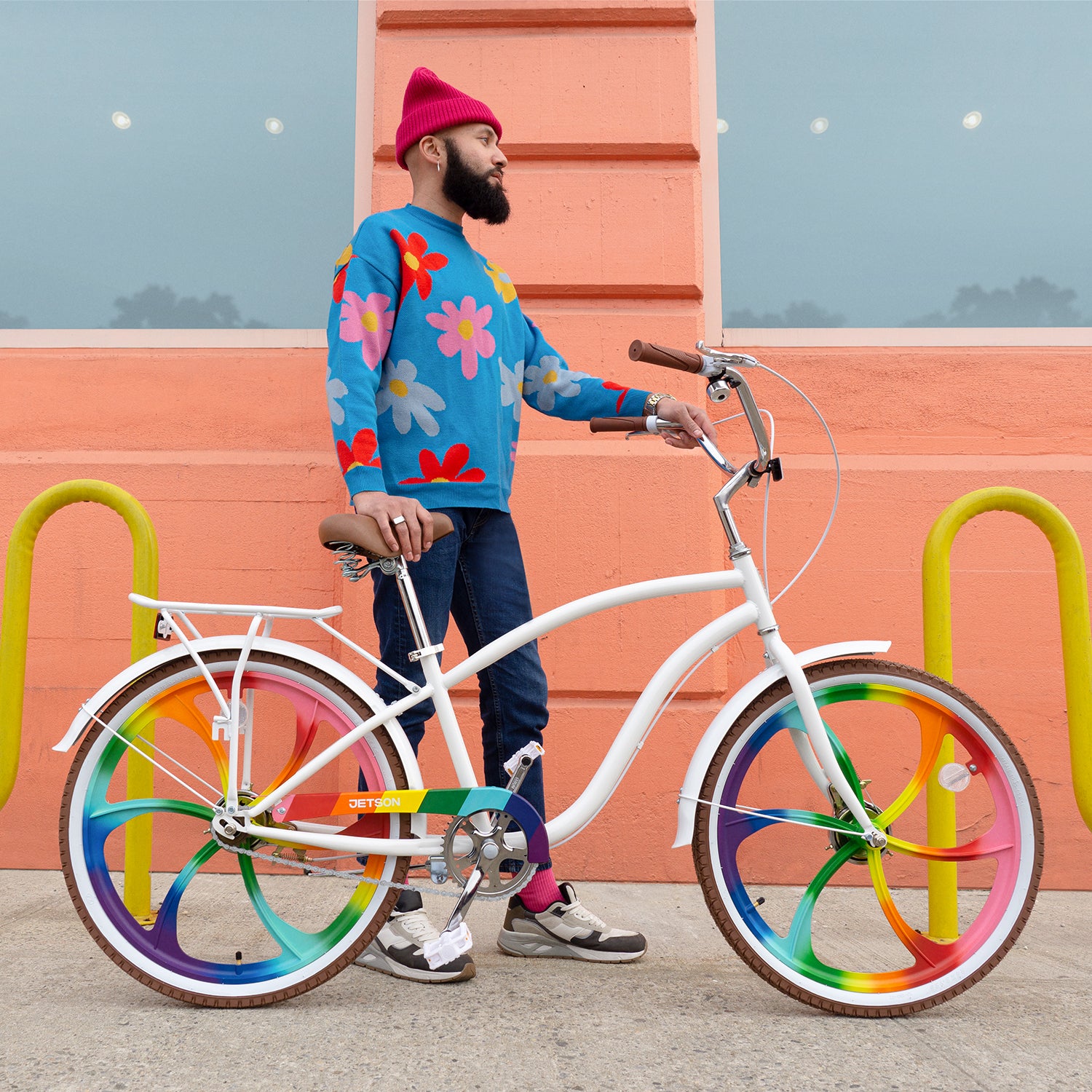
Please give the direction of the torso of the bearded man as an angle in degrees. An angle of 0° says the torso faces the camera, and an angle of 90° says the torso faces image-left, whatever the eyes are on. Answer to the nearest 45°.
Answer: approximately 315°

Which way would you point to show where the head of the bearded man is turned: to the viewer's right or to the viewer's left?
to the viewer's right

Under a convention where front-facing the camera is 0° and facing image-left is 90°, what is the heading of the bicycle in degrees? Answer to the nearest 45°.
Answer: approximately 270°

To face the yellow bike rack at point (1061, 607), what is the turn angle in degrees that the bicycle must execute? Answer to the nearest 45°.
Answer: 0° — it already faces it

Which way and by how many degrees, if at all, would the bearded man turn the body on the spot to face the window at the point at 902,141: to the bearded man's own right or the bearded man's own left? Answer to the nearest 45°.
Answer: approximately 90° to the bearded man's own left

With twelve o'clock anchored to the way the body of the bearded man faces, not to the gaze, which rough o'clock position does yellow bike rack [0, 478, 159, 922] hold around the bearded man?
The yellow bike rack is roughly at 5 o'clock from the bearded man.

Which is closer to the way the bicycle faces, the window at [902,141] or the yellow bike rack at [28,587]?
the window
